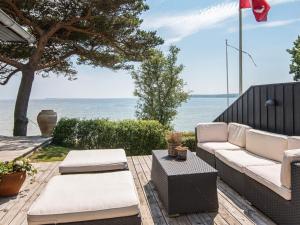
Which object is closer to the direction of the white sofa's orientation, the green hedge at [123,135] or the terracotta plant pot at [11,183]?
the terracotta plant pot

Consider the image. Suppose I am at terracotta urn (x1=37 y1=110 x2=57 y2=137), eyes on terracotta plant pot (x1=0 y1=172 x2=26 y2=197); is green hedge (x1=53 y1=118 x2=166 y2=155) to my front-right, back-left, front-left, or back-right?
front-left

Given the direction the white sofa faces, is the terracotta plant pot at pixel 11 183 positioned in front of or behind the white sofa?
in front

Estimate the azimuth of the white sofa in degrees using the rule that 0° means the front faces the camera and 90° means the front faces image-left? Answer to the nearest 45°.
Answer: approximately 45°

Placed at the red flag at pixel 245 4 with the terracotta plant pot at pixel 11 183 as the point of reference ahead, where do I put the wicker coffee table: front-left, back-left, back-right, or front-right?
front-left

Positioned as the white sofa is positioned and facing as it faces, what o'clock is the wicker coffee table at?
The wicker coffee table is roughly at 12 o'clock from the white sofa.
